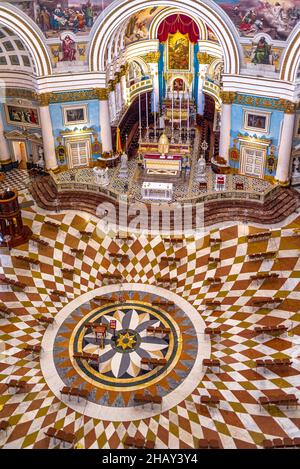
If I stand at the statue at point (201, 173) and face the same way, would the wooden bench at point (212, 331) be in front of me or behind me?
in front

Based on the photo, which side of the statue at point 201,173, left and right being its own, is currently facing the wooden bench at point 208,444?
front

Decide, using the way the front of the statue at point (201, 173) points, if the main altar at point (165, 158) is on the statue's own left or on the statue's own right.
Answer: on the statue's own right

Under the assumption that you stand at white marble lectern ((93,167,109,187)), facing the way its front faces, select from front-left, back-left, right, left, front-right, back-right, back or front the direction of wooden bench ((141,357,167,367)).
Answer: front

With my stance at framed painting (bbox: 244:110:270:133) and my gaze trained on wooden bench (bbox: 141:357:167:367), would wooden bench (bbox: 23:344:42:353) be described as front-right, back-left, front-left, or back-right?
front-right

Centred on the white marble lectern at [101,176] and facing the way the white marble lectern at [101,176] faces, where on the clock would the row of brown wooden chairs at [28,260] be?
The row of brown wooden chairs is roughly at 1 o'clock from the white marble lectern.

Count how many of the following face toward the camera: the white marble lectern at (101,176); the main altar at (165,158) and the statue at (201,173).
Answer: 3

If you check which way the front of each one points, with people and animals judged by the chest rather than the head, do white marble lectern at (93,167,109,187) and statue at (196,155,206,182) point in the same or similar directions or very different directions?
same or similar directions

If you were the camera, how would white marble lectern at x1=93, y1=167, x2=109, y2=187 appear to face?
facing the viewer

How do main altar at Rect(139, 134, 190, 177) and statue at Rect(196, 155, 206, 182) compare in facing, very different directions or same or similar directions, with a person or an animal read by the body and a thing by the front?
same or similar directions

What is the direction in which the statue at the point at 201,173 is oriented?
toward the camera

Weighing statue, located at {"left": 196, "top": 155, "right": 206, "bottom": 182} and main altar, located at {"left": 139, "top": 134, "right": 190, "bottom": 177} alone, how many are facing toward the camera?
2

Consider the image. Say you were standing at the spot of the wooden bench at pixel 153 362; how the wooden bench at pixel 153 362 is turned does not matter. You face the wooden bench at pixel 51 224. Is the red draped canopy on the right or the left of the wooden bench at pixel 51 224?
right

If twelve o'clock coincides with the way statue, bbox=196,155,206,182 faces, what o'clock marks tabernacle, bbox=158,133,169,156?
tabernacle, bbox=158,133,169,156 is roughly at 4 o'clock from statue, bbox=196,155,206,182.

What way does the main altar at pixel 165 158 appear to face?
toward the camera

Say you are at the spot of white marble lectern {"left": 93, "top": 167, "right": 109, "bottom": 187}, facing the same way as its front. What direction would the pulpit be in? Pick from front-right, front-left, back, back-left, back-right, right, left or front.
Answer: front-right

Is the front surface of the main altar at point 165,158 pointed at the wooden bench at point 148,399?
yes

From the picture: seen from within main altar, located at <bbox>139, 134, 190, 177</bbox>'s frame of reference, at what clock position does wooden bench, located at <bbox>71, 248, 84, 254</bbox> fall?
The wooden bench is roughly at 1 o'clock from the main altar.

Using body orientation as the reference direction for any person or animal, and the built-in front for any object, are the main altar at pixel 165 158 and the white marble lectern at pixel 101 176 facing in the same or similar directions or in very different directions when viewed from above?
same or similar directions
